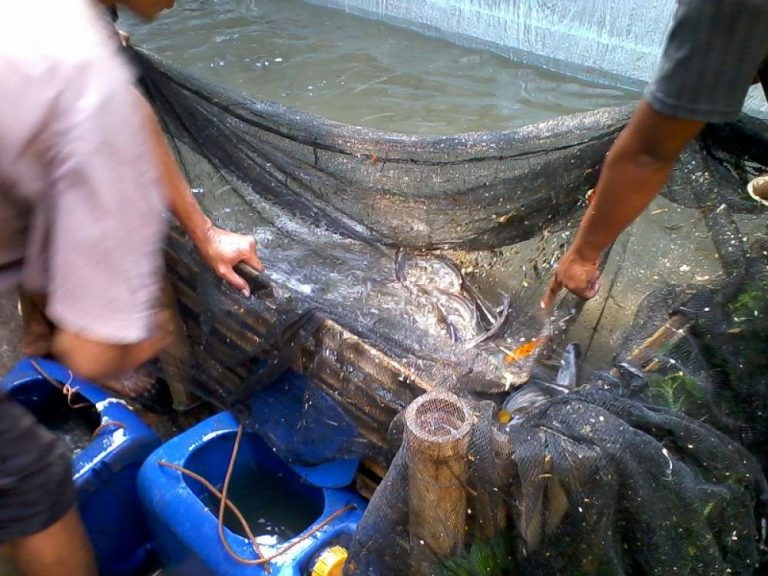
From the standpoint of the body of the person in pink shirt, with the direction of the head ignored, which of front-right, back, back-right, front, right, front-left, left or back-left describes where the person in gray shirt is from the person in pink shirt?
front

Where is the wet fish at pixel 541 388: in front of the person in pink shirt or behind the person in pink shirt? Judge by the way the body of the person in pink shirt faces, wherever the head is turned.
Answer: in front

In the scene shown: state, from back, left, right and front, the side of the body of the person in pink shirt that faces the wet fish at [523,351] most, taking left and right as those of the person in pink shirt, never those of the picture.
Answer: front

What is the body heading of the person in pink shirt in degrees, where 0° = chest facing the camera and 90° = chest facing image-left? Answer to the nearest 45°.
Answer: approximately 270°

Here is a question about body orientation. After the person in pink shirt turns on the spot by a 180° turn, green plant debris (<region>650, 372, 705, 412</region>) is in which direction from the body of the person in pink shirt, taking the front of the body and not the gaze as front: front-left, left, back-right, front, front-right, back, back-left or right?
back
